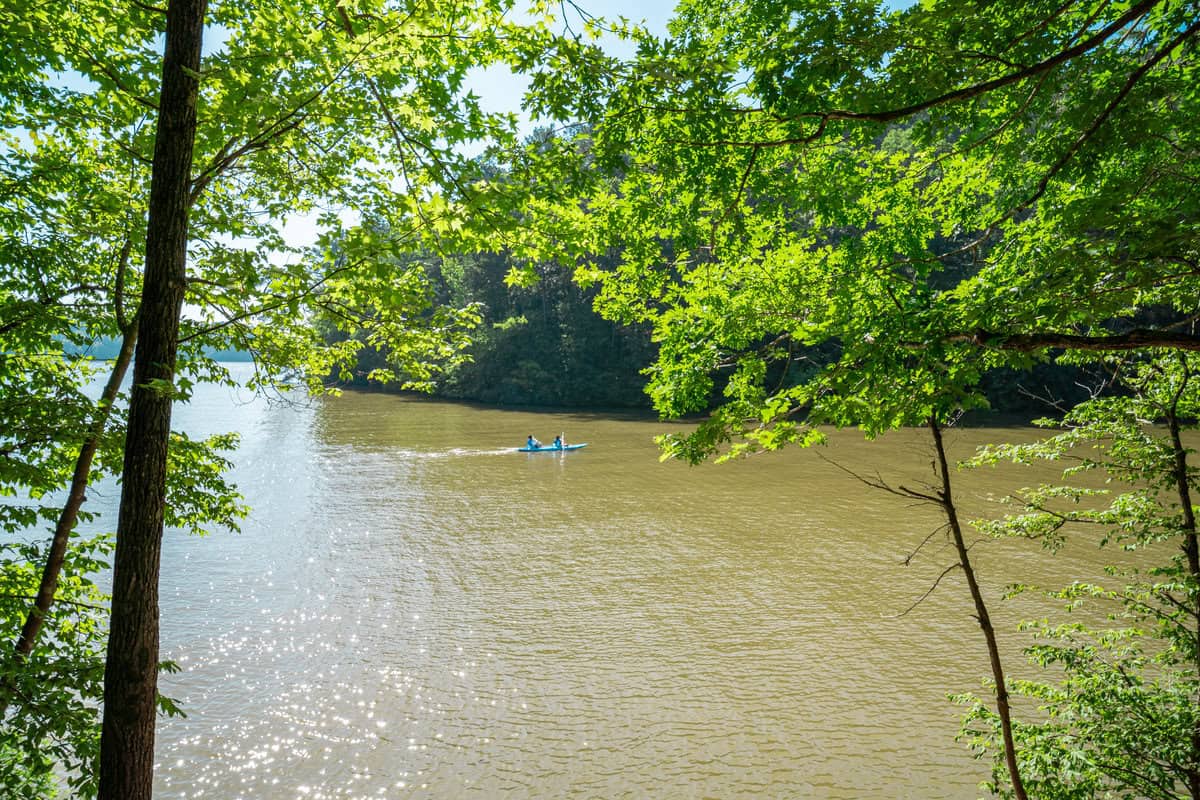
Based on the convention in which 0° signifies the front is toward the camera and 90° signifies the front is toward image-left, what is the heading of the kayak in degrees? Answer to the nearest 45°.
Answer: approximately 270°

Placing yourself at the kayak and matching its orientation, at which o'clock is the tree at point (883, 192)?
The tree is roughly at 3 o'clock from the kayak.
